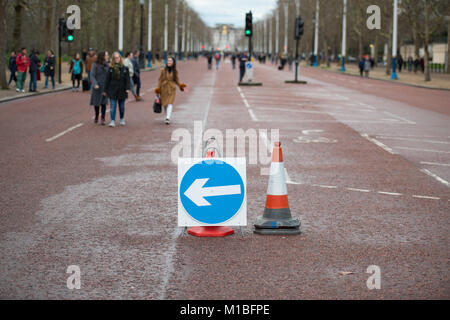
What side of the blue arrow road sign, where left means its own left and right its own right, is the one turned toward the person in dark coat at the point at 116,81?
back

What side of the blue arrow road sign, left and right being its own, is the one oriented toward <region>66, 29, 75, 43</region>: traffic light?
back

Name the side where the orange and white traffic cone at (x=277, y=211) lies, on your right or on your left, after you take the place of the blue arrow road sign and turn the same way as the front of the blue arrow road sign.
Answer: on your left

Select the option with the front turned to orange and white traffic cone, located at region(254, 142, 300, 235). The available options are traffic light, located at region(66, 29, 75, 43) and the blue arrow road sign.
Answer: the traffic light

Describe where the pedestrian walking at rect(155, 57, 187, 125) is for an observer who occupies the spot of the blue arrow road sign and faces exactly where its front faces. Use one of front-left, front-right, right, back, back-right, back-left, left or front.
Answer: back

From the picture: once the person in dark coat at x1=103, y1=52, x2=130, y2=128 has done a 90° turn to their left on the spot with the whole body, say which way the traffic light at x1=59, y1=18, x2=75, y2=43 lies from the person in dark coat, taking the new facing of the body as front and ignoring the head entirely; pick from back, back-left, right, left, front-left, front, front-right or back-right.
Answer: left

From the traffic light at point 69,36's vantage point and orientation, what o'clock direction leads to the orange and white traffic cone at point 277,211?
The orange and white traffic cone is roughly at 12 o'clock from the traffic light.

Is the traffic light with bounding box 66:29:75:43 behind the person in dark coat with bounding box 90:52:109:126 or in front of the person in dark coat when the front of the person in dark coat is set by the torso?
behind
